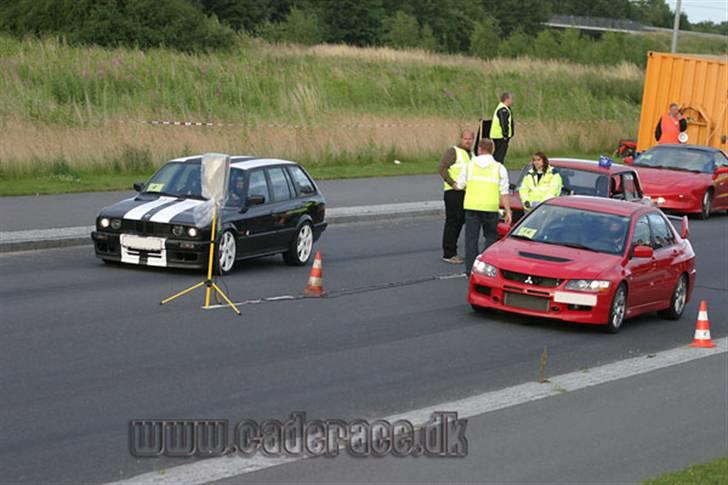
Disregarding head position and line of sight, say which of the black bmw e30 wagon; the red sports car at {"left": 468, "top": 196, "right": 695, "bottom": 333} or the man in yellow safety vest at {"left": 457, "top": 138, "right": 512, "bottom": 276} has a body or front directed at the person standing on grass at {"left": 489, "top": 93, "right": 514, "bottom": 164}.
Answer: the man in yellow safety vest

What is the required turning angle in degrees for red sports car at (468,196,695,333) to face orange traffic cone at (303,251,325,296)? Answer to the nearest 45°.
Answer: approximately 45° to its right

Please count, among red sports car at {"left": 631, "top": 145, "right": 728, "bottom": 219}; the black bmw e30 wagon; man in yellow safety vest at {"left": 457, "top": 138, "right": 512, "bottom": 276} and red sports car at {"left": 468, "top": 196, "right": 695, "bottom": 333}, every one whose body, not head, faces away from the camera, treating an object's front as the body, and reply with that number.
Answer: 1

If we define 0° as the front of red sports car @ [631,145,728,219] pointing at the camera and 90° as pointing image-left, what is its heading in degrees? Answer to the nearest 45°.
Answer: approximately 45°

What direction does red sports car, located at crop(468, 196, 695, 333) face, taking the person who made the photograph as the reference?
facing the viewer and to the left of the viewer

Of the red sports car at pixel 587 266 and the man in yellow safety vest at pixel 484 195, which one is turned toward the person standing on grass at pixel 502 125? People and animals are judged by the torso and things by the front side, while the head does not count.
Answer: the man in yellow safety vest

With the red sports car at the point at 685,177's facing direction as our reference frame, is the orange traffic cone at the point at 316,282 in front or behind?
in front

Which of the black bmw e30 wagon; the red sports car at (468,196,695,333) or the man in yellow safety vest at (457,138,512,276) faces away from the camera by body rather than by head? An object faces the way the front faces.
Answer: the man in yellow safety vest

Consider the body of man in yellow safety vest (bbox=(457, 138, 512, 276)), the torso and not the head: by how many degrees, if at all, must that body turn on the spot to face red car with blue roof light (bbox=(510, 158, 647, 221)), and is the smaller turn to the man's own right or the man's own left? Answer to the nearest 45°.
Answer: approximately 45° to the man's own right

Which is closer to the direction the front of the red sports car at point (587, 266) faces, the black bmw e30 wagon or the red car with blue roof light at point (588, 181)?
the black bmw e30 wagon

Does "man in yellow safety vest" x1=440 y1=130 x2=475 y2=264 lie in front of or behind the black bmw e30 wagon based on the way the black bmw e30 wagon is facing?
behind

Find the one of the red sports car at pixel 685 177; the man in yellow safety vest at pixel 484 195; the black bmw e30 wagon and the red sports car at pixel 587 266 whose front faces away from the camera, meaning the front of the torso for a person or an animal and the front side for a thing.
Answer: the man in yellow safety vest

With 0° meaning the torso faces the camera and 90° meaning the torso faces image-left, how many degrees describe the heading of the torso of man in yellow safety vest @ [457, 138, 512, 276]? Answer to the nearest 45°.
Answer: approximately 180°

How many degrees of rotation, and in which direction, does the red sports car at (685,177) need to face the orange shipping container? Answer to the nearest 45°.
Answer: approximately 135° to its right

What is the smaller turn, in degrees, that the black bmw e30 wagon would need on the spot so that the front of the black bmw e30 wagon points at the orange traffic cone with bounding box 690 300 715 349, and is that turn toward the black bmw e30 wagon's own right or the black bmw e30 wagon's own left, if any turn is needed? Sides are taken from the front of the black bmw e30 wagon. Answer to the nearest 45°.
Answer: approximately 90° to the black bmw e30 wagon's own left

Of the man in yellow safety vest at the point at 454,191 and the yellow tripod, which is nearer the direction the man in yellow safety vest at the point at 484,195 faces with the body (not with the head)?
the man in yellow safety vest
